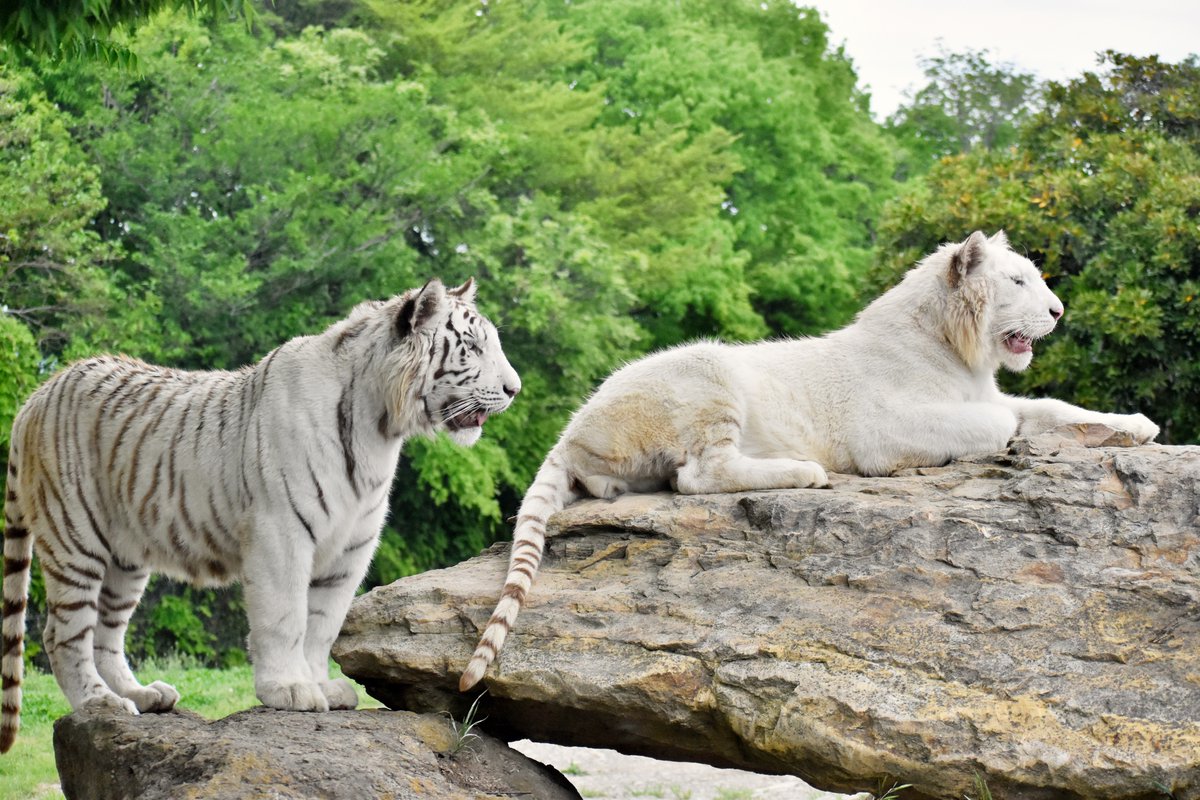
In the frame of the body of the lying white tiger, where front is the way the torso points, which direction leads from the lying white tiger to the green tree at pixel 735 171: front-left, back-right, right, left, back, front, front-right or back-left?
left

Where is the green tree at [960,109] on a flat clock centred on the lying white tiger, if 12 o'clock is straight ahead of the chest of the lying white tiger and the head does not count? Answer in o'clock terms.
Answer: The green tree is roughly at 9 o'clock from the lying white tiger.

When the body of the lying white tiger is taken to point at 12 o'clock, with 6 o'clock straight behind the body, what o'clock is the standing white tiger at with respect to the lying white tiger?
The standing white tiger is roughly at 5 o'clock from the lying white tiger.

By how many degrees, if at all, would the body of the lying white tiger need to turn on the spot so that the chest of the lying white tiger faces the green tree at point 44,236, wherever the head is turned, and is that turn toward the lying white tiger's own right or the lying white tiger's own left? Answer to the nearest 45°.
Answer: approximately 135° to the lying white tiger's own left

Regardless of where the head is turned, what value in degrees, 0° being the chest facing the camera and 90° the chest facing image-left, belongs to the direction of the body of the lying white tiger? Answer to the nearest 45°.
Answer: approximately 270°

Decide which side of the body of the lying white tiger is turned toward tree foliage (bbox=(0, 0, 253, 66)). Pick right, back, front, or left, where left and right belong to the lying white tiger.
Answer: back

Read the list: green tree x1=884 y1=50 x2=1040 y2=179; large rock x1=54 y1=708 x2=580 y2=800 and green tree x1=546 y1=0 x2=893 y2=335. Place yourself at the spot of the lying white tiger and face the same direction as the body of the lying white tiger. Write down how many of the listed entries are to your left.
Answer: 2

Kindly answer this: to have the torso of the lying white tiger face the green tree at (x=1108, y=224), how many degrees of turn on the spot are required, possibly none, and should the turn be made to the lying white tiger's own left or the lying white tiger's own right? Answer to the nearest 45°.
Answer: approximately 90° to the lying white tiger's own left
